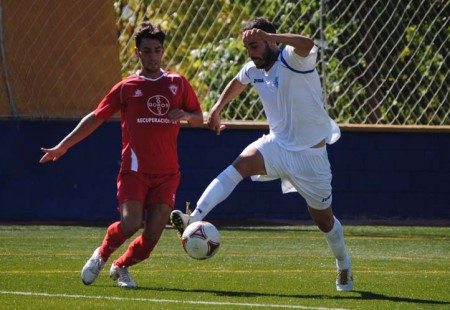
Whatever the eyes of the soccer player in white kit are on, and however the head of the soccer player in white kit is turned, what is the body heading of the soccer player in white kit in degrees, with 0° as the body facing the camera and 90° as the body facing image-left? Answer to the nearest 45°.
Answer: approximately 45°

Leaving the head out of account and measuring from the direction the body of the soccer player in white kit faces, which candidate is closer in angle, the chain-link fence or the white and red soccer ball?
the white and red soccer ball

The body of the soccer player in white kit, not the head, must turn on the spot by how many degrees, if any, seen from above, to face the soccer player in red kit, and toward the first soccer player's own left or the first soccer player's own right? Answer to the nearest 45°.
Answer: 0° — they already face them

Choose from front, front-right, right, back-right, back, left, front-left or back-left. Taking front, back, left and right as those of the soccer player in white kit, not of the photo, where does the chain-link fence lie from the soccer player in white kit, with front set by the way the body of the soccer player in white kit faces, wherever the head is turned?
back-right
